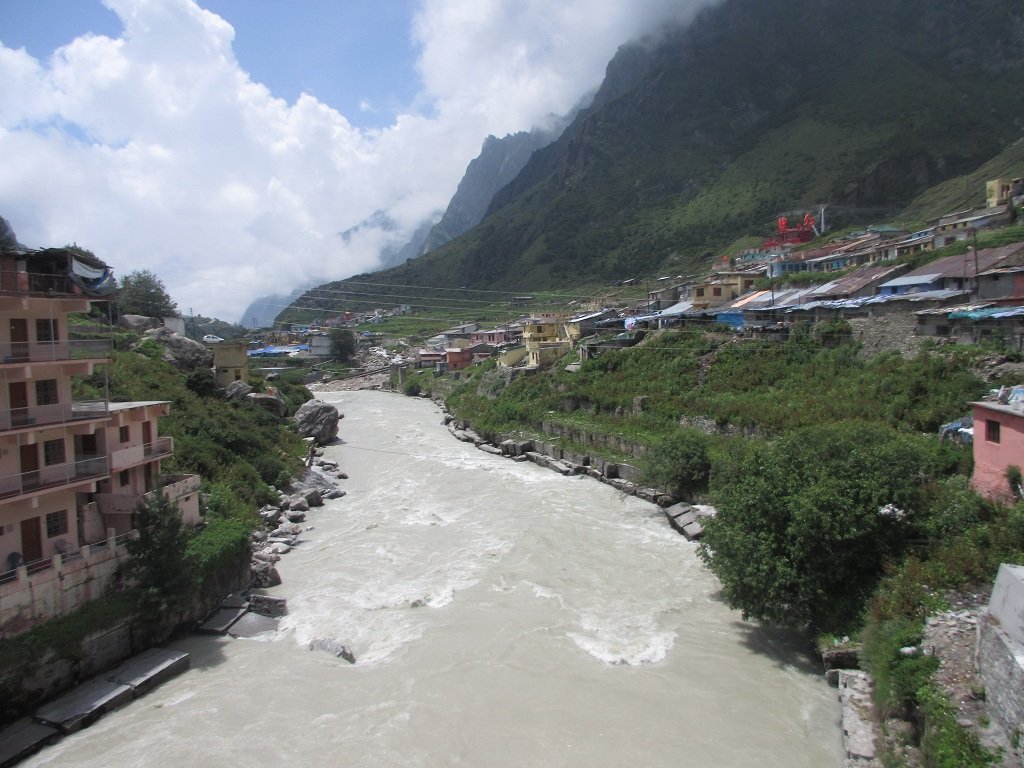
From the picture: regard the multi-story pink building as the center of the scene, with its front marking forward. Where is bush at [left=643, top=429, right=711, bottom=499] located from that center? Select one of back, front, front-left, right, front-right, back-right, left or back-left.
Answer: front-left

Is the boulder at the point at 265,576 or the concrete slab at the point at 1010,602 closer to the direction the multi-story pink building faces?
the concrete slab

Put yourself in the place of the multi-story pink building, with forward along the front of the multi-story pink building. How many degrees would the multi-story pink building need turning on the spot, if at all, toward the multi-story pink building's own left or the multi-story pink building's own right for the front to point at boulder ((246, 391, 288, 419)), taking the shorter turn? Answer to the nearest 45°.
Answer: approximately 90° to the multi-story pink building's own left

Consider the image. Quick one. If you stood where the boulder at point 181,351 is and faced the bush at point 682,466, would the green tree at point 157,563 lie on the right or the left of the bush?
right

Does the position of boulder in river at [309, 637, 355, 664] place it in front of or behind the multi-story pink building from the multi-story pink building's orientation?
in front

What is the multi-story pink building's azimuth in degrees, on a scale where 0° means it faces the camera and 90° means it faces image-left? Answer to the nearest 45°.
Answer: approximately 315°

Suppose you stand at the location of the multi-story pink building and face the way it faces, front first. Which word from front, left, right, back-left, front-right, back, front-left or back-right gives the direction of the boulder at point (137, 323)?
back-left

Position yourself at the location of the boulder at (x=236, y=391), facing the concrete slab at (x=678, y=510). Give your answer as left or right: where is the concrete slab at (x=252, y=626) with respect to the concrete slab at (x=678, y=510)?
right

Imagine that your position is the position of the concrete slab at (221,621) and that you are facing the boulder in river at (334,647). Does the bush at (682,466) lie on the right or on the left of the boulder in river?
left
